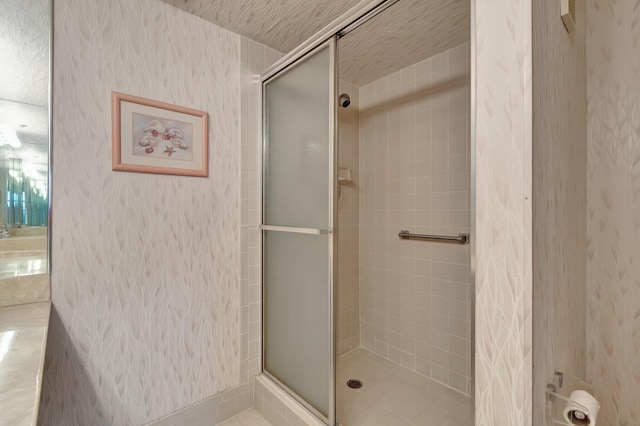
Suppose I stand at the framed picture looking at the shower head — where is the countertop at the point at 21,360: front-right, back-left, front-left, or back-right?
back-right

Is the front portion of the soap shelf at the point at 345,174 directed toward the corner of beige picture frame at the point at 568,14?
yes

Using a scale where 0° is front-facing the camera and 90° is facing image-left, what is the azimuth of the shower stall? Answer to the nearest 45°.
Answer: approximately 45°

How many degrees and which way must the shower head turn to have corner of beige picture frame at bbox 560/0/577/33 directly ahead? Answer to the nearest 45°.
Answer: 0° — it already faces it

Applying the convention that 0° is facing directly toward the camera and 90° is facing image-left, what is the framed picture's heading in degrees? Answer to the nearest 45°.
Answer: approximately 315°

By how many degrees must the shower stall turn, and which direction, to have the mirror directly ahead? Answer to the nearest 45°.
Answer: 0° — it already faces it

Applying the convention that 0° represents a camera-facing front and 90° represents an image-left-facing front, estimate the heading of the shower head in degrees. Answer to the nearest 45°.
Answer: approximately 315°

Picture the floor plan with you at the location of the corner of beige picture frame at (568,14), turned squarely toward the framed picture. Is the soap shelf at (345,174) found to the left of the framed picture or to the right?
right

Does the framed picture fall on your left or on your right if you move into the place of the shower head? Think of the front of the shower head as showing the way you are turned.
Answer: on your right

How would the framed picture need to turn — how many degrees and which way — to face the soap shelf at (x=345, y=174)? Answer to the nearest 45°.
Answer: approximately 45° to its left
